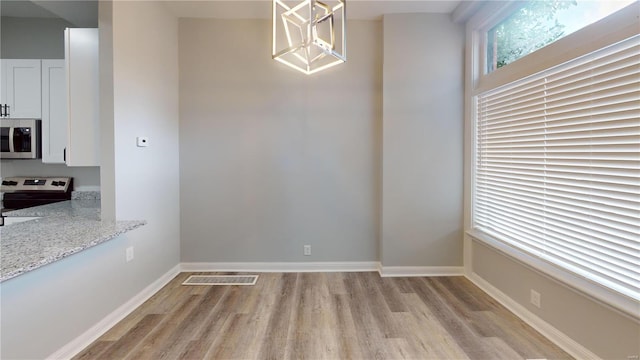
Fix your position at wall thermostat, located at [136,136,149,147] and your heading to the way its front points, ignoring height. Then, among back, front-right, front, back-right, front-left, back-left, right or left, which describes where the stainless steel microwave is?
back

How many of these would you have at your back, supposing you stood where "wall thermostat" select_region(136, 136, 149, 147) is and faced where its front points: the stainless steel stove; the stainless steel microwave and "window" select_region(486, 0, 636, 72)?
2

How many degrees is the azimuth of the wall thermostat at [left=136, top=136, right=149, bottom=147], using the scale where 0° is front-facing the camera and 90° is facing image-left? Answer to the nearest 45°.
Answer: approximately 315°

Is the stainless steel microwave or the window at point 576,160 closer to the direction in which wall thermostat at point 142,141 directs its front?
the window

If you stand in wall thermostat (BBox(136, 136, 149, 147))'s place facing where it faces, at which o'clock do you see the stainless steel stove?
The stainless steel stove is roughly at 6 o'clock from the wall thermostat.

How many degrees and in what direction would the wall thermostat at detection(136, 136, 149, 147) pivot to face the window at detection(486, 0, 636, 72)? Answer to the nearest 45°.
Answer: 0° — it already faces it

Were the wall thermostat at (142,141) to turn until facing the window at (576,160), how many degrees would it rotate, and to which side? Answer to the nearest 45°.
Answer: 0° — it already faces it
